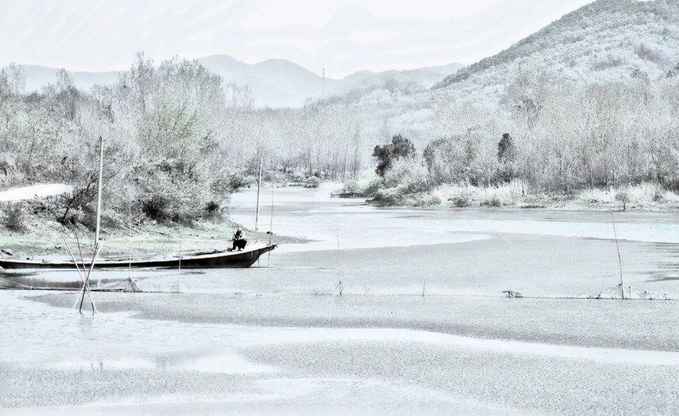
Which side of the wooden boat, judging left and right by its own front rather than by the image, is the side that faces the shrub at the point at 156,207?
left

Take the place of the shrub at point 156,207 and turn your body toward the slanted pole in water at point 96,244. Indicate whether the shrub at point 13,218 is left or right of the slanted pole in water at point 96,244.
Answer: right

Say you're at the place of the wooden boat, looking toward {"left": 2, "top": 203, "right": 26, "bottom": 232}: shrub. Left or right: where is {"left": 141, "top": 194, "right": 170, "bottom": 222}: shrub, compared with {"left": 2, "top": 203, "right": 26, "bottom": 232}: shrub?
right

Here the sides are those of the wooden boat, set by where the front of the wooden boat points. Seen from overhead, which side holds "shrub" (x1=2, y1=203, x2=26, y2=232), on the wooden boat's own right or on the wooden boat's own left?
on the wooden boat's own left

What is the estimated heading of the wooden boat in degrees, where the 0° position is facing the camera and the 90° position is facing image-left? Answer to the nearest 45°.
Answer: approximately 270°
